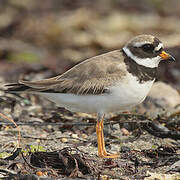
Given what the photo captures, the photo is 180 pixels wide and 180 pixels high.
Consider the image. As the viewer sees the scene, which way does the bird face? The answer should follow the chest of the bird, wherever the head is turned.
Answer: to the viewer's right

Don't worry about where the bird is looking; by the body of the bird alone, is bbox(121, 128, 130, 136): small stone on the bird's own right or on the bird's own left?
on the bird's own left
